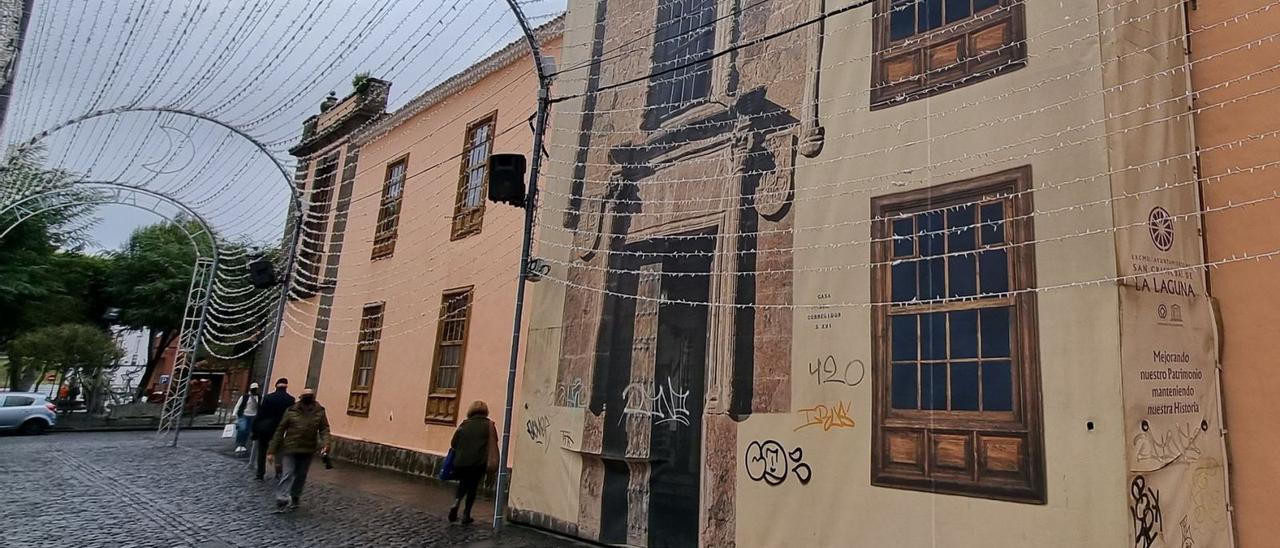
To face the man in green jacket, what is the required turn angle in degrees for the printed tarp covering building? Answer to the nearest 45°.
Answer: approximately 45° to its right

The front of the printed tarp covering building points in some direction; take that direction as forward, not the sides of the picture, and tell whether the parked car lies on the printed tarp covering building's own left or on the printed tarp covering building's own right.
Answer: on the printed tarp covering building's own right

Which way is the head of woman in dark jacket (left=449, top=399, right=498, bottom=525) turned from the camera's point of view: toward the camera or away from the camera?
away from the camera

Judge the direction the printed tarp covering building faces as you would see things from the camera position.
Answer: facing the viewer and to the left of the viewer

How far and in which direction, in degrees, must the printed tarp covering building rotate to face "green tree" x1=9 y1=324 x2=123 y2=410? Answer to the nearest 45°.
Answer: approximately 90° to its right

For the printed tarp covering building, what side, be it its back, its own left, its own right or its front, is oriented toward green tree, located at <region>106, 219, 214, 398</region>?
right

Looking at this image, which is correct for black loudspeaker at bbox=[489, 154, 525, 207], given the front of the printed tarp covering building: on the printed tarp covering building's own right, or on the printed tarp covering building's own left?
on the printed tarp covering building's own right

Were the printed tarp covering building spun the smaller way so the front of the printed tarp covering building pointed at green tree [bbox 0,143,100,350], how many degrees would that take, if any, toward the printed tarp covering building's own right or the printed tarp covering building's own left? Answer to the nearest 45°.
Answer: approximately 90° to the printed tarp covering building's own right

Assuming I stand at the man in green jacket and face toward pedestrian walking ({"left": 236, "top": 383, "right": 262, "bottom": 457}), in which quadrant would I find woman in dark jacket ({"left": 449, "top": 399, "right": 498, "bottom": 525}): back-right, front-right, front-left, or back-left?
back-right

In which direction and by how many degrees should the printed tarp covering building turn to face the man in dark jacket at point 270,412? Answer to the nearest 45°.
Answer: approximately 45° to its right

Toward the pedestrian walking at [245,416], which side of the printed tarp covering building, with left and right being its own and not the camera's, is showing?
right
